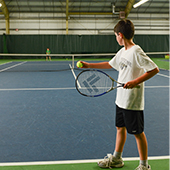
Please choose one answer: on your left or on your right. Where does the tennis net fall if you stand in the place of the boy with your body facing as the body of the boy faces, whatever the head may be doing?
on your right

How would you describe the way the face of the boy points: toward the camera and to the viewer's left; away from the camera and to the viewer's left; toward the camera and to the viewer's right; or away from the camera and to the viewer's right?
away from the camera and to the viewer's left

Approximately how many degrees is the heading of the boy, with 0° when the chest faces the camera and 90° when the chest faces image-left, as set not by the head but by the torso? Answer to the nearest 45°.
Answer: approximately 45°
